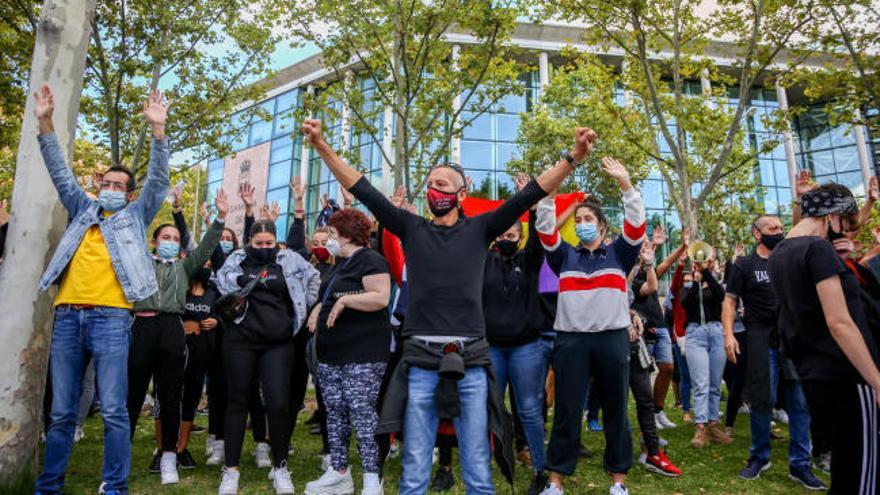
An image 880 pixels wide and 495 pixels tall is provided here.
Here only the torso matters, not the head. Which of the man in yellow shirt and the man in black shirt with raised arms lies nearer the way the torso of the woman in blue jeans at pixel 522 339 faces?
the man in black shirt with raised arms

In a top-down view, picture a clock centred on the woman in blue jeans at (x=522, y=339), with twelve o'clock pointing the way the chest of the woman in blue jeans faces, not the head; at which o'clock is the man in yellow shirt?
The man in yellow shirt is roughly at 2 o'clock from the woman in blue jeans.

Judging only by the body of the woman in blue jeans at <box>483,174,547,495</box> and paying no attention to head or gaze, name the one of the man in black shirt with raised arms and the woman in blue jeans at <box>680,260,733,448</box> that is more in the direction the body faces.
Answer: the man in black shirt with raised arms

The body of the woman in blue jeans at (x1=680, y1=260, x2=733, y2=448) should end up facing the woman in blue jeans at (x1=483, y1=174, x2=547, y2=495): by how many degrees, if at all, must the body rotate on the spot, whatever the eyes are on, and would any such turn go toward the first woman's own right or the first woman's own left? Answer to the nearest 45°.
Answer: approximately 45° to the first woman's own right

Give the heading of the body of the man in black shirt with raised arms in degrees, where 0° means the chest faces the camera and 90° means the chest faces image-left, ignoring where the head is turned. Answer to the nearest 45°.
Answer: approximately 0°

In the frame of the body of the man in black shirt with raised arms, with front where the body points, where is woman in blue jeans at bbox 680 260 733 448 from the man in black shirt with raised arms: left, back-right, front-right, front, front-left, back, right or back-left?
back-left
